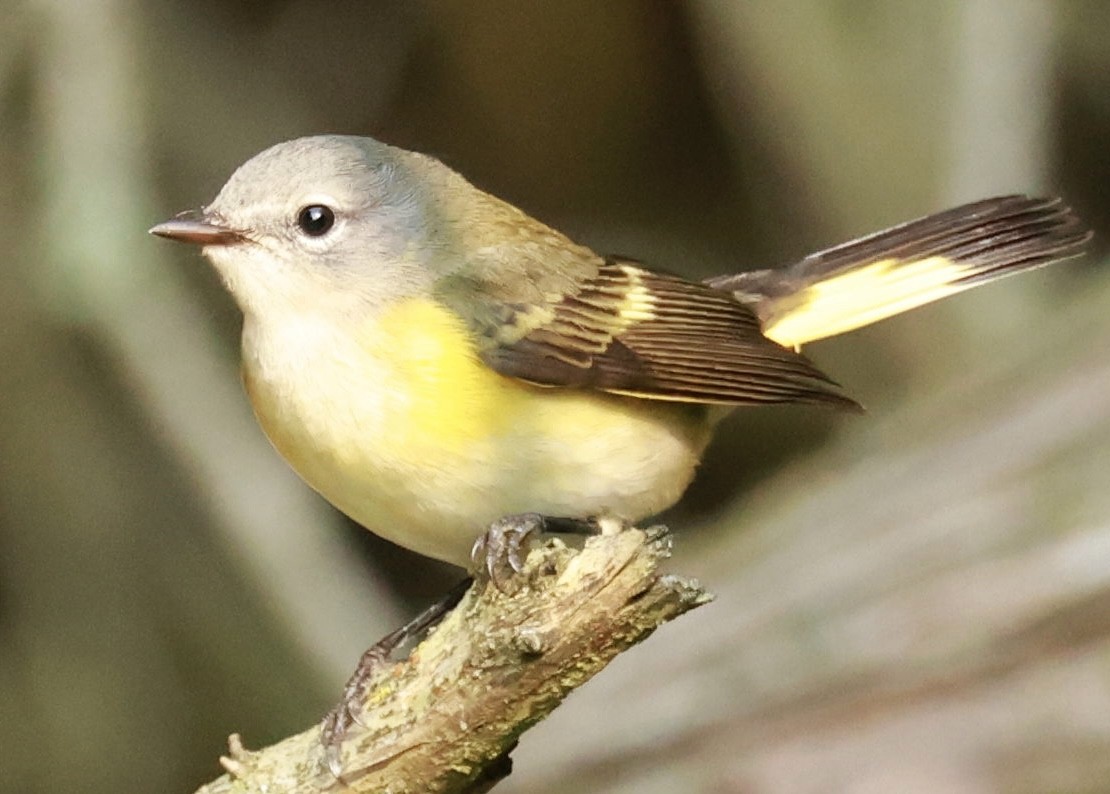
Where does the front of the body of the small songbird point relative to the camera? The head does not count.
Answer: to the viewer's left

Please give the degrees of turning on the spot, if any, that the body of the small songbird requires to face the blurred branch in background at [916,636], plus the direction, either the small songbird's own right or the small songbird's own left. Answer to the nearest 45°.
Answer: approximately 135° to the small songbird's own right
